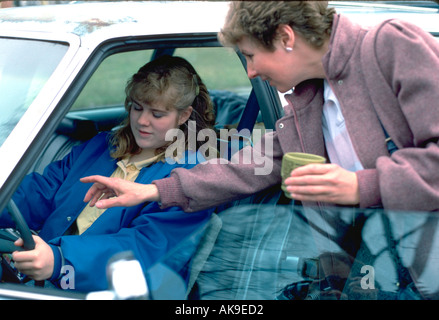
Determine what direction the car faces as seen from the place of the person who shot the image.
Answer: facing the viewer and to the left of the viewer
